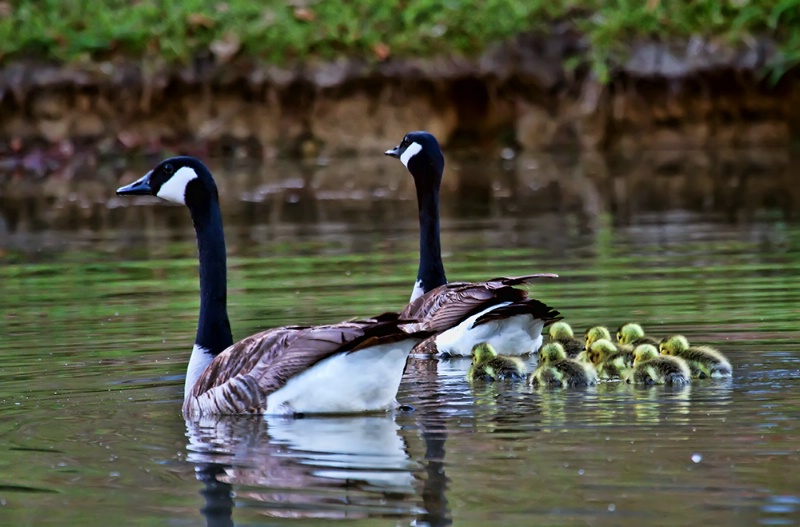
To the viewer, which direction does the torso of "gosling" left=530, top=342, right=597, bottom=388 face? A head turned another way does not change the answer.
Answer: to the viewer's left

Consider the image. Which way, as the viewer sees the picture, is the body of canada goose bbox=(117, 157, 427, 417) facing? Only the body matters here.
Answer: to the viewer's left

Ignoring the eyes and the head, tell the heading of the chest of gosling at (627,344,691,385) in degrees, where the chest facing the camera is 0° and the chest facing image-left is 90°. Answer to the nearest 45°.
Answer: approximately 90°

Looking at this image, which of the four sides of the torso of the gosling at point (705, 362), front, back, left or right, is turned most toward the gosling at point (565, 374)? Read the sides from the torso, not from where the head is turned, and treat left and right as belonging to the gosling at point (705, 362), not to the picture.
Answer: front

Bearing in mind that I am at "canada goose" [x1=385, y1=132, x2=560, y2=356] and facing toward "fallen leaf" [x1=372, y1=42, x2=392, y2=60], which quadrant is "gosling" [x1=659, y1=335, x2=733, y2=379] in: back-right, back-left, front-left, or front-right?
back-right

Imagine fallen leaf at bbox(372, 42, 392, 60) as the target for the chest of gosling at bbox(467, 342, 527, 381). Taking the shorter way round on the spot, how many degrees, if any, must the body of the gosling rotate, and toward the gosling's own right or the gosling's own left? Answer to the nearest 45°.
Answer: approximately 90° to the gosling's own right

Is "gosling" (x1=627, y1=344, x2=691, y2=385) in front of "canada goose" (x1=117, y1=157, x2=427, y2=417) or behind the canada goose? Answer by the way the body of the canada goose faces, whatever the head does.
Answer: behind

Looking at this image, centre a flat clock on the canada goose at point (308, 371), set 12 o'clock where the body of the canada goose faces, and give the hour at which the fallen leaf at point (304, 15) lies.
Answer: The fallen leaf is roughly at 3 o'clock from the canada goose.

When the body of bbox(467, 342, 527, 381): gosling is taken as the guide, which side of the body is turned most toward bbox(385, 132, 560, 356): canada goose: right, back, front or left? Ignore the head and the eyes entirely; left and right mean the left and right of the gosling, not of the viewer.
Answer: right

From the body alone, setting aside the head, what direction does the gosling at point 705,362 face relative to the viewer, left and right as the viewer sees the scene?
facing to the left of the viewer

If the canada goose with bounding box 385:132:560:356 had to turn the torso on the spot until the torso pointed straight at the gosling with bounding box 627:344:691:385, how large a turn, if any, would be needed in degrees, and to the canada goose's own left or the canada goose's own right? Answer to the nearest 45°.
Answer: approximately 180°

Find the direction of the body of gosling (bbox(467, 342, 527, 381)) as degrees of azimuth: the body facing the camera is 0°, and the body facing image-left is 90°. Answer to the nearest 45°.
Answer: approximately 90°

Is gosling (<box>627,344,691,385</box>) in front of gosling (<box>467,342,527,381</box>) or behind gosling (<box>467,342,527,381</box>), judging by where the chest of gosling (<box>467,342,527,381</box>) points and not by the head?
behind
